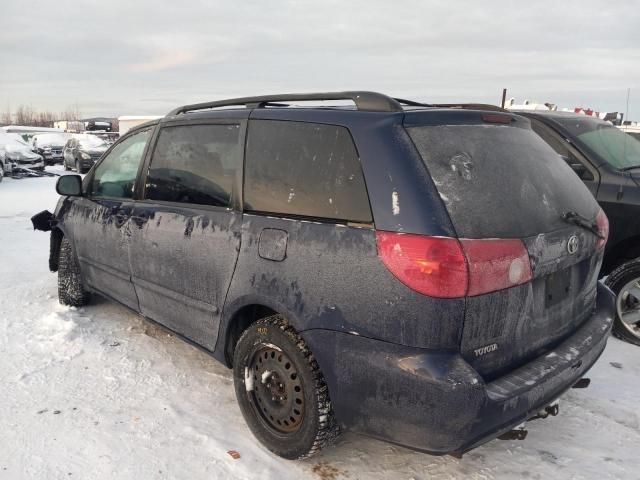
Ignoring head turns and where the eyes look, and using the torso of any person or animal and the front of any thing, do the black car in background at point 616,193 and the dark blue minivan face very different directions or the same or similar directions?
very different directions

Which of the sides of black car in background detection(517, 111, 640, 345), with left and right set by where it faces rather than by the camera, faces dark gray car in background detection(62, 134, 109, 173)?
back

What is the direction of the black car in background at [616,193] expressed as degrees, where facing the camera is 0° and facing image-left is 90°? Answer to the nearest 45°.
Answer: approximately 315°

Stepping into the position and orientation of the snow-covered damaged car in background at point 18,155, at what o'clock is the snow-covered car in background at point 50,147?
the snow-covered car in background at point 50,147 is roughly at 8 o'clock from the snow-covered damaged car in background at point 18,155.

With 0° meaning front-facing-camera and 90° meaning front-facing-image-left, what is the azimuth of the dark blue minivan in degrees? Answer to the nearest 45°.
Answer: approximately 135°

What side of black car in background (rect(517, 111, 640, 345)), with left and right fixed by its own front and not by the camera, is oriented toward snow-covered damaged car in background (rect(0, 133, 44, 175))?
back
